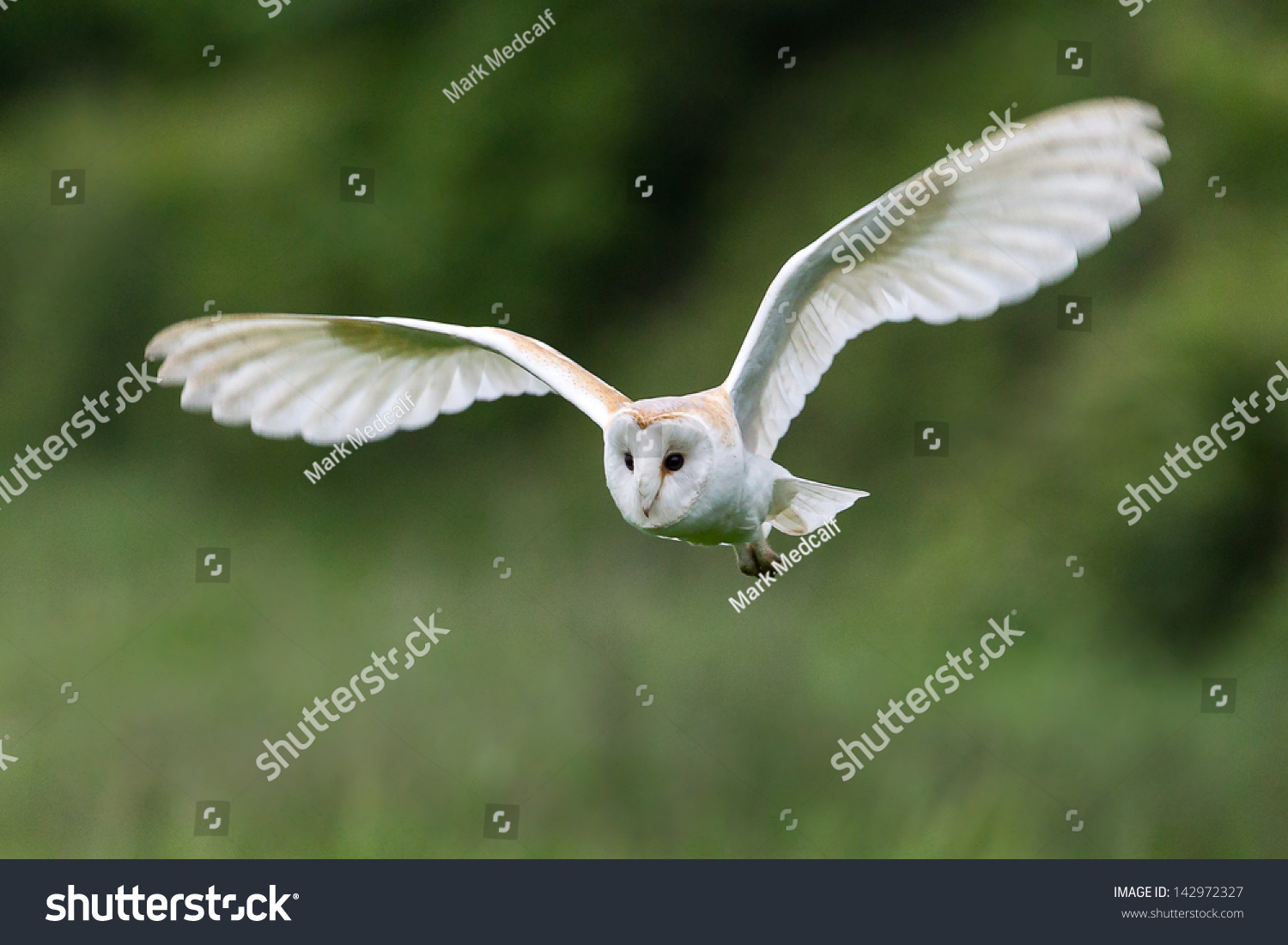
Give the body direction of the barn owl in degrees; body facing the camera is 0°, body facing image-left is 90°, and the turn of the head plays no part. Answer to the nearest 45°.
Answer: approximately 45°
